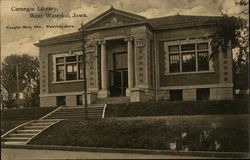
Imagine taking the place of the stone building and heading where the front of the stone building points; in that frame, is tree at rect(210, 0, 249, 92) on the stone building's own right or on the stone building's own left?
on the stone building's own left

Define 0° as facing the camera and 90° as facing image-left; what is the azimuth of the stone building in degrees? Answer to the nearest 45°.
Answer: approximately 45°

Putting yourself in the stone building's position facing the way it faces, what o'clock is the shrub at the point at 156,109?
The shrub is roughly at 10 o'clock from the stone building.
